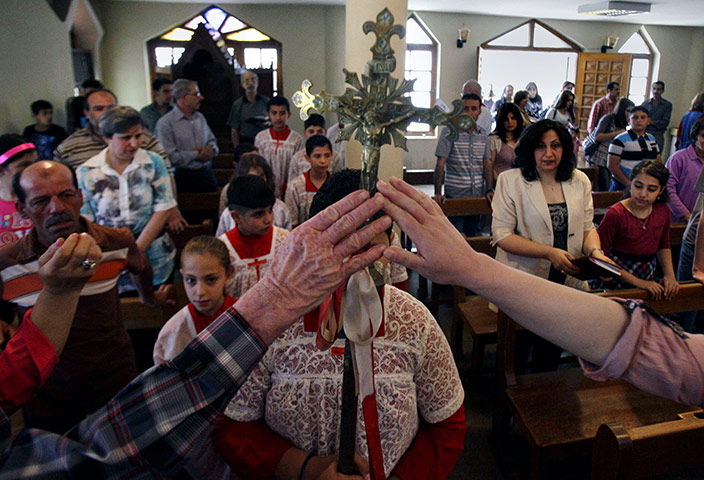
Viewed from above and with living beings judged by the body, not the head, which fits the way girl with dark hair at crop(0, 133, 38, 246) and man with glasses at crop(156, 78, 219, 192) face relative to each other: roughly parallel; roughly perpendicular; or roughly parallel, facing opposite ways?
roughly parallel

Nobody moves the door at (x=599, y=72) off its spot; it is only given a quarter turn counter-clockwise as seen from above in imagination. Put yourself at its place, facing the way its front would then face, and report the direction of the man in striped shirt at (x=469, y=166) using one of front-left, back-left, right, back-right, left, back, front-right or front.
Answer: right

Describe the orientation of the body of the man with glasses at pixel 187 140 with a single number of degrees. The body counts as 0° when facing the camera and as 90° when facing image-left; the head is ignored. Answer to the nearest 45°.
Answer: approximately 315°

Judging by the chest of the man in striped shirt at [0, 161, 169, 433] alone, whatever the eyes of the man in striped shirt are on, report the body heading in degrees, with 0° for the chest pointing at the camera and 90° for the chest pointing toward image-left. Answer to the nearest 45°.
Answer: approximately 0°

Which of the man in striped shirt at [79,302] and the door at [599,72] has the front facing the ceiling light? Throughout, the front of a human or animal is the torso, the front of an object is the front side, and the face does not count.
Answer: the door

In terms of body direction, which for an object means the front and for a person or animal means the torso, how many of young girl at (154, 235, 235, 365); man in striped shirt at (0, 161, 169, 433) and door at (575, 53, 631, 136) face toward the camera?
3

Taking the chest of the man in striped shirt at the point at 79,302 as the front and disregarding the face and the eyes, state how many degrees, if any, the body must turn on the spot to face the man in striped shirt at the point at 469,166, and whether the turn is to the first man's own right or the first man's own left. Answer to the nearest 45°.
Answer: approximately 135° to the first man's own left

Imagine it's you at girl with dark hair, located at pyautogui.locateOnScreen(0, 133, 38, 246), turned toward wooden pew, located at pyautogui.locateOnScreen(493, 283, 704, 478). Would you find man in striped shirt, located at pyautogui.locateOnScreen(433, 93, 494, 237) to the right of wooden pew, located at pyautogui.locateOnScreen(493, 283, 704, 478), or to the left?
left

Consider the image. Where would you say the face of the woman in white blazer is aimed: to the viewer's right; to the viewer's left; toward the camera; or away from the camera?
toward the camera

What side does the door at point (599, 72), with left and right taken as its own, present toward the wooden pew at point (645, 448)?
front

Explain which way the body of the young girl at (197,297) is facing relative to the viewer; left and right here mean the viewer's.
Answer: facing the viewer

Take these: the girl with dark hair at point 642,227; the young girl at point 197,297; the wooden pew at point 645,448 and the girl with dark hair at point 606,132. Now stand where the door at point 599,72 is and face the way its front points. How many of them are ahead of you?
4

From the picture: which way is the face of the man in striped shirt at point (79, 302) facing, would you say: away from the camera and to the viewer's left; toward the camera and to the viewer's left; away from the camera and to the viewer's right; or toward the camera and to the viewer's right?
toward the camera and to the viewer's right

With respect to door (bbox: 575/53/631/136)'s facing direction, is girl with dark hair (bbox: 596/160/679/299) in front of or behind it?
in front
